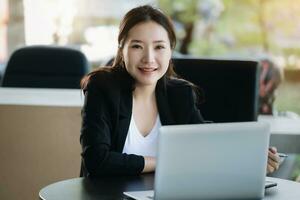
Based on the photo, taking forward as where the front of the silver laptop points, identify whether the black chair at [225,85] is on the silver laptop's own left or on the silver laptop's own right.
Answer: on the silver laptop's own right

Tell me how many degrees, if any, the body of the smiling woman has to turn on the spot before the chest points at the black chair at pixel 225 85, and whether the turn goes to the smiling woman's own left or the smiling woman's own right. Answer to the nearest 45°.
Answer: approximately 135° to the smiling woman's own left

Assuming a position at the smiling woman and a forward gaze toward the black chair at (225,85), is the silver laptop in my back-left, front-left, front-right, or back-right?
back-right

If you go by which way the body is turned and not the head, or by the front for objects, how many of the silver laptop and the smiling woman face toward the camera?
1

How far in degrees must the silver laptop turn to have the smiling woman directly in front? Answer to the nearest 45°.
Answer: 0° — it already faces them

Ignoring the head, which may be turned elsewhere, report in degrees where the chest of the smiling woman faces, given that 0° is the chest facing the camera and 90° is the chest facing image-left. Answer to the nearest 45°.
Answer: approximately 0°

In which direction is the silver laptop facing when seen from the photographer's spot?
facing away from the viewer and to the left of the viewer
